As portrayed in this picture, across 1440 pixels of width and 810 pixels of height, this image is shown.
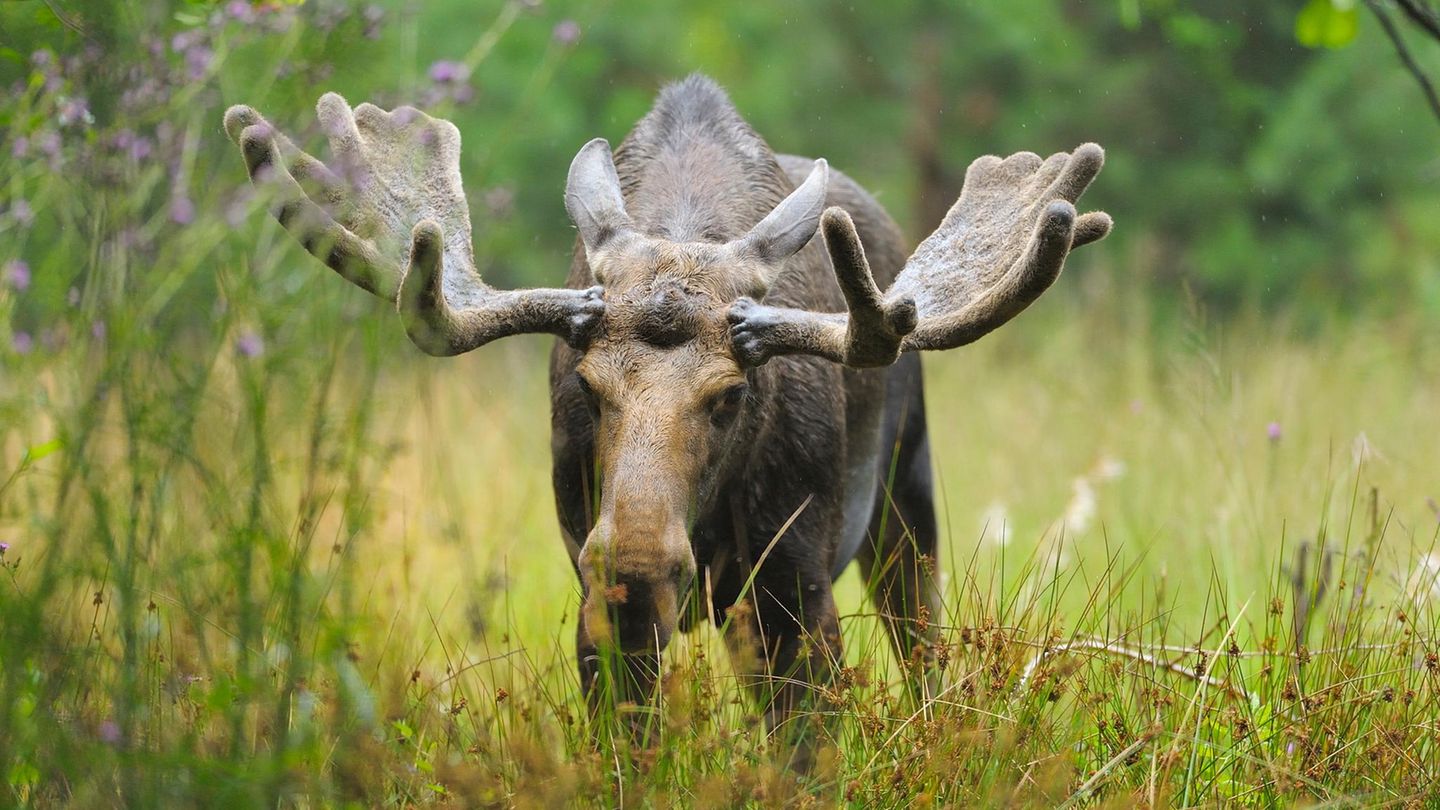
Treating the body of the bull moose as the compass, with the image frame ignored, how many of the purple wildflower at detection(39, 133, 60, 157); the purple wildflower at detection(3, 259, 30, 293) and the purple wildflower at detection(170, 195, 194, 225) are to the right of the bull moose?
3

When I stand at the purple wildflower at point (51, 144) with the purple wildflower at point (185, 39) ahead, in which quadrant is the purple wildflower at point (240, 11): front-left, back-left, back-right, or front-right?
front-right

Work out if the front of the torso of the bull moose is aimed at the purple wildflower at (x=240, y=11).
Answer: no

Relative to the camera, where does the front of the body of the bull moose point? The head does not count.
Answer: toward the camera

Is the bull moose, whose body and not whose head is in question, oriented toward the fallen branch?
no

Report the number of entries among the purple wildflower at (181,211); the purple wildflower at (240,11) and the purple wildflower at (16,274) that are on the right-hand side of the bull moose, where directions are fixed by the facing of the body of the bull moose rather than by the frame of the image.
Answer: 3

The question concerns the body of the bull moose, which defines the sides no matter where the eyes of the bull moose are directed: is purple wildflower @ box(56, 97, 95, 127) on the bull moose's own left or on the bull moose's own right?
on the bull moose's own right

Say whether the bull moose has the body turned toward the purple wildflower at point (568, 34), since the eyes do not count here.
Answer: no

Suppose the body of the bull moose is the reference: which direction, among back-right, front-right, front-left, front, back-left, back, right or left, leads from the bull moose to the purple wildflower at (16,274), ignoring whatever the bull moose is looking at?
front

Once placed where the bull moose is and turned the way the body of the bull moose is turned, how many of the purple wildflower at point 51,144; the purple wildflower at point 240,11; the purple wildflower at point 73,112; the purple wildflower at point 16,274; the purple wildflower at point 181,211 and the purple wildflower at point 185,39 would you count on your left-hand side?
0
